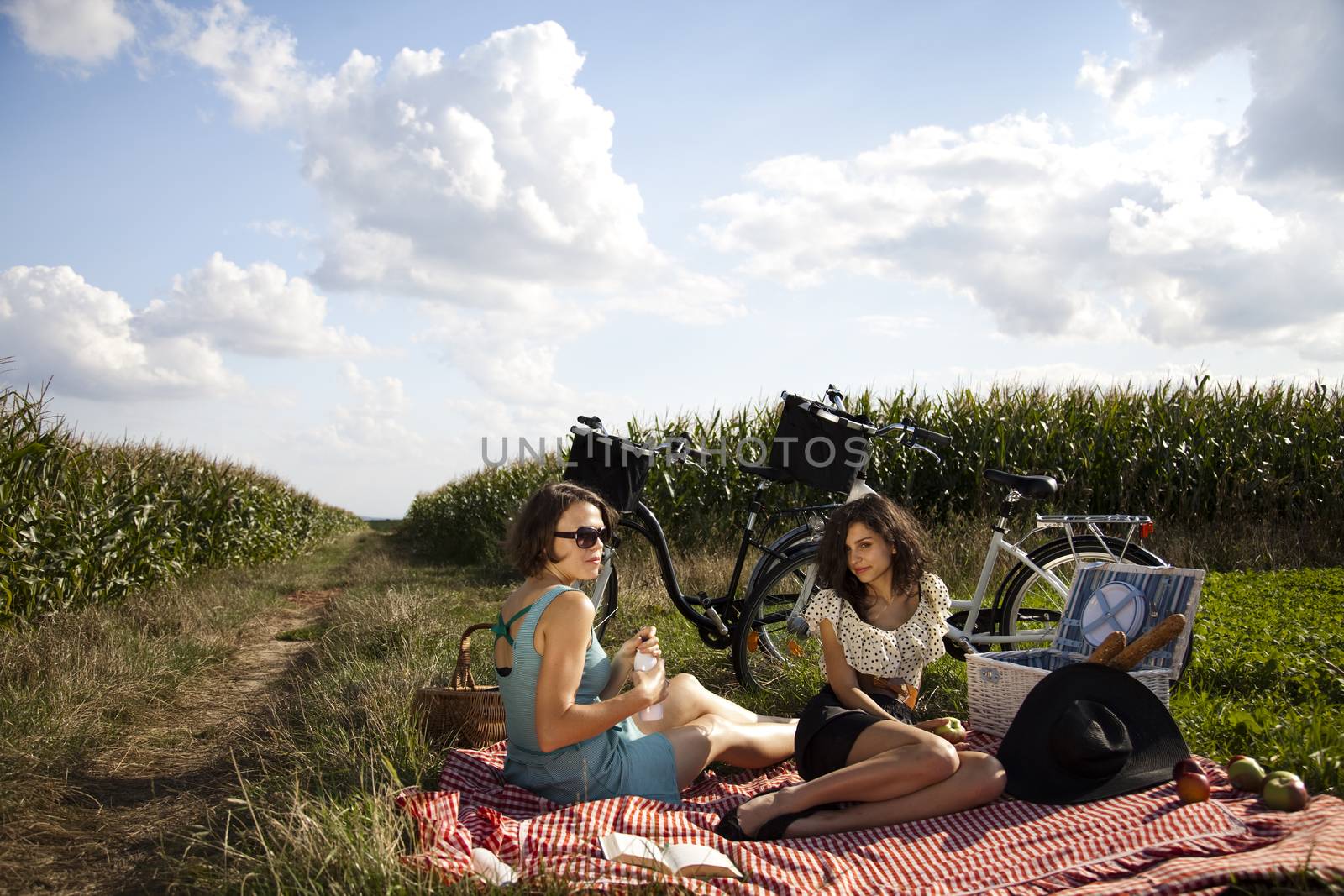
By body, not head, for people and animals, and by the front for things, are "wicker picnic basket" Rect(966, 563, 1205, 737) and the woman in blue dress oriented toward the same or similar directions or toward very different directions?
very different directions

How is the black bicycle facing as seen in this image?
to the viewer's left

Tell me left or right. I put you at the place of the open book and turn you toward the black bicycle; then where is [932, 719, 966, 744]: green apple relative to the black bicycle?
right

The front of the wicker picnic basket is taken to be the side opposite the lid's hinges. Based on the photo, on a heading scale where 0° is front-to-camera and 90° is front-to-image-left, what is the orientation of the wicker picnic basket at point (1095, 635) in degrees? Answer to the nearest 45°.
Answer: approximately 45°

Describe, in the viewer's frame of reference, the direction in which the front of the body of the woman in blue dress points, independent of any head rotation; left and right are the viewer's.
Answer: facing to the right of the viewer

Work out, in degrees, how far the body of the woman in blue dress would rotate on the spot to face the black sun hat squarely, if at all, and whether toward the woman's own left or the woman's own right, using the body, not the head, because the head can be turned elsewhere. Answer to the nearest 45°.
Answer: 0° — they already face it

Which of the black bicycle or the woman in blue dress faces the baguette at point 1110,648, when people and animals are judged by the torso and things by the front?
the woman in blue dress

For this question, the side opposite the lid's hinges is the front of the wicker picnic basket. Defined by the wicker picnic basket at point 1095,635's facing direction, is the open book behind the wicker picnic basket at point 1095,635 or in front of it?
in front

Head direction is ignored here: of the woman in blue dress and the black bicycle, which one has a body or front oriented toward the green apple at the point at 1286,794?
the woman in blue dress
